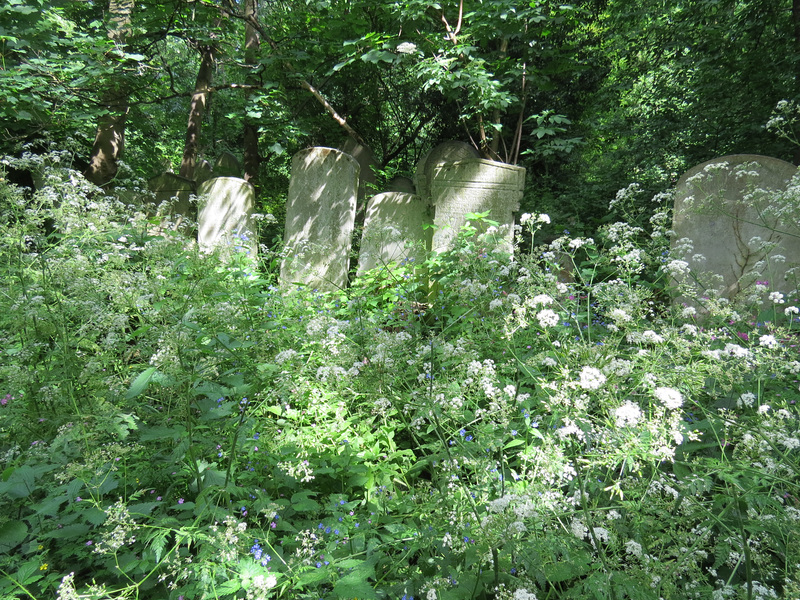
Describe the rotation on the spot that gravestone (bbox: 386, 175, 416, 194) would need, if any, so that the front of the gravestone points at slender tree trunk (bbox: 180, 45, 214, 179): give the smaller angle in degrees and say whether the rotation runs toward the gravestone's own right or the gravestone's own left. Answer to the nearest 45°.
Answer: approximately 90° to the gravestone's own right

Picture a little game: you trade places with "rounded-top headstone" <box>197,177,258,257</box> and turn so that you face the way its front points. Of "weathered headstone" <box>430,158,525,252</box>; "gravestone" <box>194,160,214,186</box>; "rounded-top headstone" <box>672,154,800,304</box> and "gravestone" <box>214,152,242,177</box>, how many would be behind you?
2

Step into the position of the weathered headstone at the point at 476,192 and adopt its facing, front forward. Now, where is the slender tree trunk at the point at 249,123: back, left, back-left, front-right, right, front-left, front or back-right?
back-right

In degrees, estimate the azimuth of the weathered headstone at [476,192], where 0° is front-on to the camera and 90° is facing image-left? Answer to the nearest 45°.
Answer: approximately 0°

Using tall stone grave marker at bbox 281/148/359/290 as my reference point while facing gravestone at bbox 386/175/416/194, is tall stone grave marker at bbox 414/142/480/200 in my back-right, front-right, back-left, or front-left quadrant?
front-right

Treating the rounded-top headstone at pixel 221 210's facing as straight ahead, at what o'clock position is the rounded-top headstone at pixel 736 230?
the rounded-top headstone at pixel 736 230 is roughly at 10 o'clock from the rounded-top headstone at pixel 221 210.

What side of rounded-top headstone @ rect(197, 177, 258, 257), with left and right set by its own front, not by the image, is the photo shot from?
front

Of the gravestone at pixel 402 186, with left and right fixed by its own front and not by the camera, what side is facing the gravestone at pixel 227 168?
right

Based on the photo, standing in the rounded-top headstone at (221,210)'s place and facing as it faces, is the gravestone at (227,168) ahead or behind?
behind

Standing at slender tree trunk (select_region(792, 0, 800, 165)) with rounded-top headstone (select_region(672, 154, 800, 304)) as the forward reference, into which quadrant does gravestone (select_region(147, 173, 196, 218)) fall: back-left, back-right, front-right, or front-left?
front-right

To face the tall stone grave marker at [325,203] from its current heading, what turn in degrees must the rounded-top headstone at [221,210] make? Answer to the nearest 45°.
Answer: approximately 45° to its left

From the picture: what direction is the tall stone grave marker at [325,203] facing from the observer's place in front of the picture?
facing the viewer

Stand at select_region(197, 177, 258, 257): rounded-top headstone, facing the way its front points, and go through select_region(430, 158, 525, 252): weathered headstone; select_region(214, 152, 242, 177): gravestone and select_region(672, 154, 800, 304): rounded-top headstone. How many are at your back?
1
